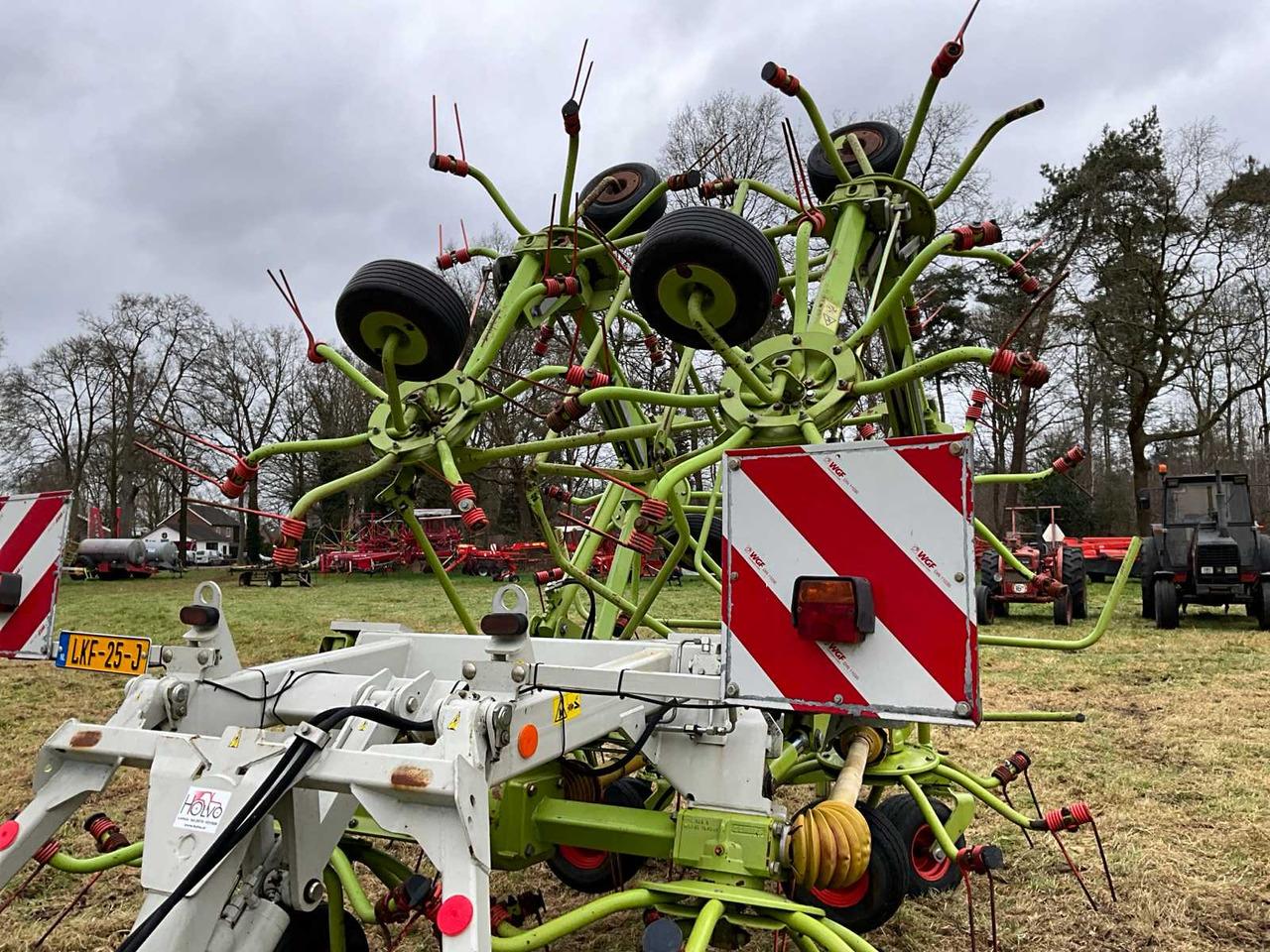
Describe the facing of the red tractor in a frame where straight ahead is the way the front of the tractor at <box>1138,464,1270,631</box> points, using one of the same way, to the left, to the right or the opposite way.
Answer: the same way

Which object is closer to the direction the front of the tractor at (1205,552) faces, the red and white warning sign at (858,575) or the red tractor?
the red and white warning sign

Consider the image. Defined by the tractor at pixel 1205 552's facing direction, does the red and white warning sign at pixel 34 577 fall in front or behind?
in front

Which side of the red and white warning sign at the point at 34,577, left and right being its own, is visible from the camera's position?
front

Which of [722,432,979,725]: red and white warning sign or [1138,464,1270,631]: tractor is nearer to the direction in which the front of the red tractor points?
the red and white warning sign

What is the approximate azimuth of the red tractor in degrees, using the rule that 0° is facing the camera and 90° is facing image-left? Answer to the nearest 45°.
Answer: approximately 0°

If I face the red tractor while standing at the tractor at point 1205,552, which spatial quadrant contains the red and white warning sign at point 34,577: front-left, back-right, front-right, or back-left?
front-left

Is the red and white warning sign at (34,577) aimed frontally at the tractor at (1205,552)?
no

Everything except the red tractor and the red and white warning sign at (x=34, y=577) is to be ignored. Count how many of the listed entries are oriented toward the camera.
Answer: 2

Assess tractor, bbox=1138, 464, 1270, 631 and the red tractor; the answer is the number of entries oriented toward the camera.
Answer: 2

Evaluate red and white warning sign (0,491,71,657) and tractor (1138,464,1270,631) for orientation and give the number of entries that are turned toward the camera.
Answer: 2

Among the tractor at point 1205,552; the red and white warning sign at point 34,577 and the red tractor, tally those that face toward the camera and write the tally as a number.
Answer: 3

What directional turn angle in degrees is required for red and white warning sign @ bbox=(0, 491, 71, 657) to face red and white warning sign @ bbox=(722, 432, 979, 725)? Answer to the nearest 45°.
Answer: approximately 45° to its left

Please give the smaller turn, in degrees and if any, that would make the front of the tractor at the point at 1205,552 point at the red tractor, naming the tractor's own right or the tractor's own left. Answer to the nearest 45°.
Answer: approximately 90° to the tractor's own right

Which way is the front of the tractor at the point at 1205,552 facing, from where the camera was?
facing the viewer
